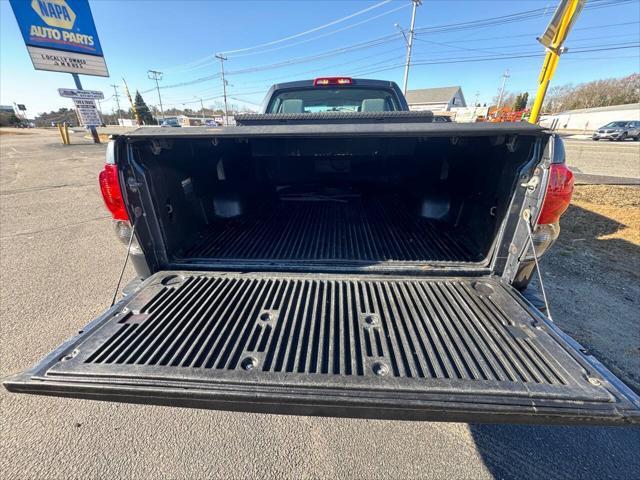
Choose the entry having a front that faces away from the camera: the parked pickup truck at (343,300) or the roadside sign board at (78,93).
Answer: the parked pickup truck

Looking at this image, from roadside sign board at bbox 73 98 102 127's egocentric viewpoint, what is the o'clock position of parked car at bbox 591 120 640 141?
The parked car is roughly at 10 o'clock from the roadside sign board.

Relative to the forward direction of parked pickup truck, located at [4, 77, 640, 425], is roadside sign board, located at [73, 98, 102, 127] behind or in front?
in front

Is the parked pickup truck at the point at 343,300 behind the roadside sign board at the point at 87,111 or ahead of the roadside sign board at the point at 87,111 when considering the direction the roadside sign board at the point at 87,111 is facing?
ahead

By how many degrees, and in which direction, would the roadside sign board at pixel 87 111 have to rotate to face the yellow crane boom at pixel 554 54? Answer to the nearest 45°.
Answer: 0° — it already faces it

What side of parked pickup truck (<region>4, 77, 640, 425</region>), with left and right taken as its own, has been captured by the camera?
back

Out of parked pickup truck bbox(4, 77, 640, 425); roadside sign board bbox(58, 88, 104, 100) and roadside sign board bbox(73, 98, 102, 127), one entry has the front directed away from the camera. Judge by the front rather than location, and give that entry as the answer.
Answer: the parked pickup truck

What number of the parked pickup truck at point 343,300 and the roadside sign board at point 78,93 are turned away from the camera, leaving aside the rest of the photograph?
1

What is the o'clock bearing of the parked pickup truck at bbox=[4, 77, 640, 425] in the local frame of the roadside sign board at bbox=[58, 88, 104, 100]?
The parked pickup truck is roughly at 12 o'clock from the roadside sign board.

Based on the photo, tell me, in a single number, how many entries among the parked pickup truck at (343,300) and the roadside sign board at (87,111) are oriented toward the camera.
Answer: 1

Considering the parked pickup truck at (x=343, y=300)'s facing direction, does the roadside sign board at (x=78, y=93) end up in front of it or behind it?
in front
